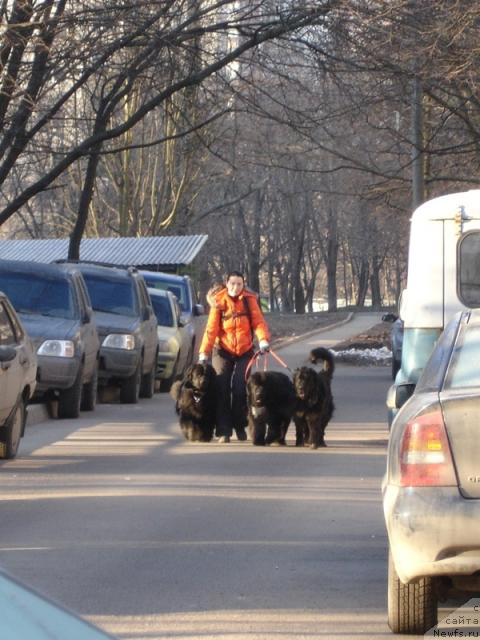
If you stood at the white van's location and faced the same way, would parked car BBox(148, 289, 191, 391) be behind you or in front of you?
in front

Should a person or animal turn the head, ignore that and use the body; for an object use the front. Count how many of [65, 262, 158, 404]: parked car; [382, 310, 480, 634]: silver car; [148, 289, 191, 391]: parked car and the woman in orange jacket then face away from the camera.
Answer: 1

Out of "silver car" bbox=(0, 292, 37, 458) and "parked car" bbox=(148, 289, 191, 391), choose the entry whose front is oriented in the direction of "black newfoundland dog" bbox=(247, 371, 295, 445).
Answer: the parked car

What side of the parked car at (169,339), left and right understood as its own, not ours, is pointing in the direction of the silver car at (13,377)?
front

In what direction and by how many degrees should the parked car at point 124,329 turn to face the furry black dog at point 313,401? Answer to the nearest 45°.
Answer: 0° — it already faces it

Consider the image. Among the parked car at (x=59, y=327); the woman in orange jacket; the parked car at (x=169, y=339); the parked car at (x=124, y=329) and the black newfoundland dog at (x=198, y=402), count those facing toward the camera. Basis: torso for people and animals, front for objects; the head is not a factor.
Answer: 5

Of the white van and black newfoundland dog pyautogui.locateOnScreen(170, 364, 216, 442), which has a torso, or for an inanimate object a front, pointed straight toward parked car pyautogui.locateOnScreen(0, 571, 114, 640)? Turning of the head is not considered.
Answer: the black newfoundland dog

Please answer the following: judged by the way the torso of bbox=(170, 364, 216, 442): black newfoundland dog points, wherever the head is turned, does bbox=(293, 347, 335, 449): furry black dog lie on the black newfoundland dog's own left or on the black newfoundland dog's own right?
on the black newfoundland dog's own left

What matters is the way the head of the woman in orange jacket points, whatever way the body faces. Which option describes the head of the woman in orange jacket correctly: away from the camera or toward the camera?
toward the camera

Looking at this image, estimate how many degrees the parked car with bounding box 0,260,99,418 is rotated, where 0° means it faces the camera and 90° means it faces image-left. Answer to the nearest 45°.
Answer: approximately 0°

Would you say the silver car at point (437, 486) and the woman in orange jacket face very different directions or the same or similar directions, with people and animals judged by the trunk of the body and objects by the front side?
very different directions

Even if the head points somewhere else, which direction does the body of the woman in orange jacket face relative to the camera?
toward the camera

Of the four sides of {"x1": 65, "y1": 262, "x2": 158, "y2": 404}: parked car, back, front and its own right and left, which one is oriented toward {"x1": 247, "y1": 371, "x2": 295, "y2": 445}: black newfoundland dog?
front

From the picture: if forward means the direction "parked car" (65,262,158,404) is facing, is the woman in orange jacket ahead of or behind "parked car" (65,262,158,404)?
ahead

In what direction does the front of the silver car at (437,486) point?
away from the camera

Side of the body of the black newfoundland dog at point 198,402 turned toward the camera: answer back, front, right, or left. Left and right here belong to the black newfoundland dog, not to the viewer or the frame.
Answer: front

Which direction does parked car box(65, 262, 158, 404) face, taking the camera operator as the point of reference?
facing the viewer
